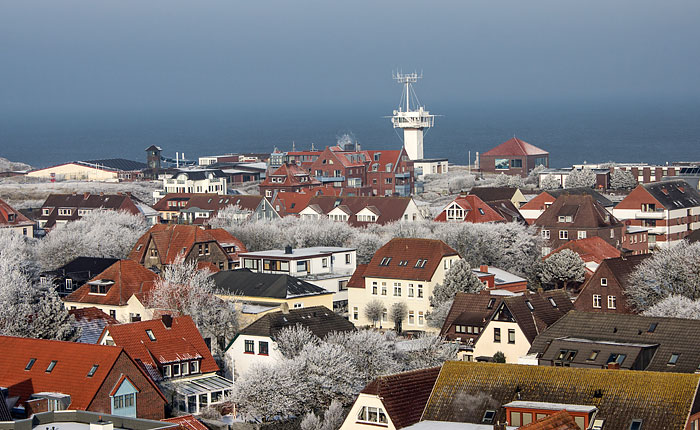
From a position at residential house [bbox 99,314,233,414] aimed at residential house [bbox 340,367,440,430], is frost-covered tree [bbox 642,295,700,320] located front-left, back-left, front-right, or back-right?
front-left

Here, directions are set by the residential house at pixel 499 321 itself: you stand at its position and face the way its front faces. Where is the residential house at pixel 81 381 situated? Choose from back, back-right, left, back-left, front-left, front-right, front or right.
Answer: front-right

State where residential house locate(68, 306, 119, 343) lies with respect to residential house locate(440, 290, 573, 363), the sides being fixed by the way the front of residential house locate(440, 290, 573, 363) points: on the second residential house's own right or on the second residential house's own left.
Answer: on the second residential house's own right

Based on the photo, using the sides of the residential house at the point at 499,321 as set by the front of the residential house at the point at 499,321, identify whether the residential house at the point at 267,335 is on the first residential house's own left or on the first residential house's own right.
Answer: on the first residential house's own right

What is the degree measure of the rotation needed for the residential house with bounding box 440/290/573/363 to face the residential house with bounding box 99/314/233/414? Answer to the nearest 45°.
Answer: approximately 45° to its right

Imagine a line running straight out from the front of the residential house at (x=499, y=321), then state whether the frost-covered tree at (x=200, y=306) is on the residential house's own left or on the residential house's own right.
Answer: on the residential house's own right

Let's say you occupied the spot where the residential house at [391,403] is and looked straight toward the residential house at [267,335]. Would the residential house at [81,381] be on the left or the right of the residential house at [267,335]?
left

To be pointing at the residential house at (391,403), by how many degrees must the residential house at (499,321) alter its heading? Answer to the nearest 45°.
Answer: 0° — it already faces it

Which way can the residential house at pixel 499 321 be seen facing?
toward the camera

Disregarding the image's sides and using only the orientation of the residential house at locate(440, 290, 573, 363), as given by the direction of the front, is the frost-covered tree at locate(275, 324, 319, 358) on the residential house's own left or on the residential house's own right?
on the residential house's own right

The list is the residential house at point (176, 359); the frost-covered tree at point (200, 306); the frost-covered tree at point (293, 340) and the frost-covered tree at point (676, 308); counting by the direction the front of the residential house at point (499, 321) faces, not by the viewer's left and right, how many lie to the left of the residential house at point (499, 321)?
1

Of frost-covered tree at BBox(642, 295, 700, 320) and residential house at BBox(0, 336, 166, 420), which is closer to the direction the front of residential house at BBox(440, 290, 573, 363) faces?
the residential house
